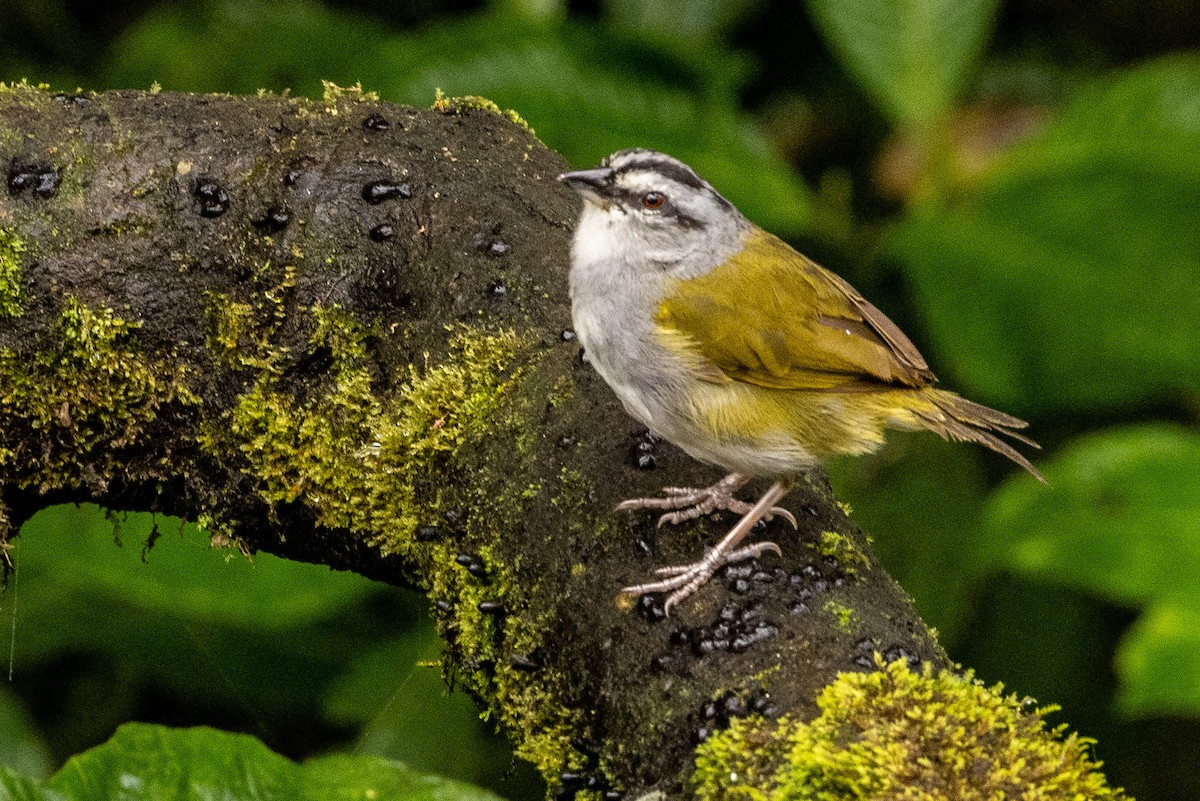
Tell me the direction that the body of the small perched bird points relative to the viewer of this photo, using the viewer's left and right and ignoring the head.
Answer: facing to the left of the viewer

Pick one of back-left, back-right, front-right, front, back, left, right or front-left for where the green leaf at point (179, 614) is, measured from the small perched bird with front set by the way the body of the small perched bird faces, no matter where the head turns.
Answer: front-right

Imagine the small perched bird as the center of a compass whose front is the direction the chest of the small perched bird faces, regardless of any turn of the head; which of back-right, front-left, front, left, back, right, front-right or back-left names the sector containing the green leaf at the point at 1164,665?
back-right

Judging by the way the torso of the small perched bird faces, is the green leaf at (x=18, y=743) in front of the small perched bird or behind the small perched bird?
in front

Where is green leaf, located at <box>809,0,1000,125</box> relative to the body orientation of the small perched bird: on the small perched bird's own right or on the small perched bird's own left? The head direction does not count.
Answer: on the small perched bird's own right
